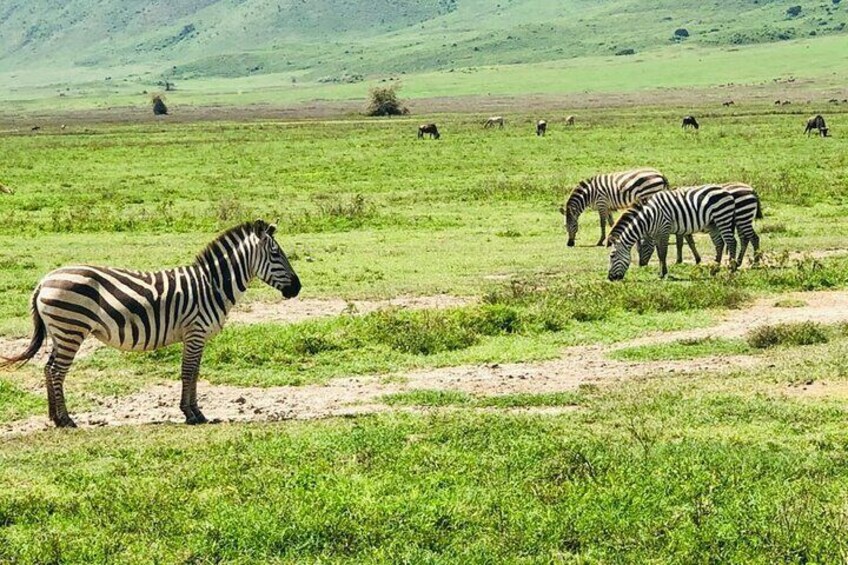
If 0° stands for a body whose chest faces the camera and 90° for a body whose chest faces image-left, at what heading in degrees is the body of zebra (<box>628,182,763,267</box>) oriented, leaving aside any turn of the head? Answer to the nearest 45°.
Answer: approximately 90°

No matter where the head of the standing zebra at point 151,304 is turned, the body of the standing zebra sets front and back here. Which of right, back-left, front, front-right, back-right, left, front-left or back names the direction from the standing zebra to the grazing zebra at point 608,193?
front-left

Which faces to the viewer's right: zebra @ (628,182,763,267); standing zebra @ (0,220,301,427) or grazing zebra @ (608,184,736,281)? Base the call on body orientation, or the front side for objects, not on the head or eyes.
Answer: the standing zebra

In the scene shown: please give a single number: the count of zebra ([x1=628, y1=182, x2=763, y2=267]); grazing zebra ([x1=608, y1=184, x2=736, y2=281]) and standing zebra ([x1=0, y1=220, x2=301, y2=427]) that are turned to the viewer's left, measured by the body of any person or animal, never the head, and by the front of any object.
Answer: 2

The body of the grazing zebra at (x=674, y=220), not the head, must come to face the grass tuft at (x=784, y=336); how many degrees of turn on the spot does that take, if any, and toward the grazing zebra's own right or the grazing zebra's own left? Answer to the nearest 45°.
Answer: approximately 90° to the grazing zebra's own left

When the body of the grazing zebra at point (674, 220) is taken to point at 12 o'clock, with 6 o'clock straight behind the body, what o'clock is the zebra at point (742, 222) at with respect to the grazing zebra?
The zebra is roughly at 5 o'clock from the grazing zebra.

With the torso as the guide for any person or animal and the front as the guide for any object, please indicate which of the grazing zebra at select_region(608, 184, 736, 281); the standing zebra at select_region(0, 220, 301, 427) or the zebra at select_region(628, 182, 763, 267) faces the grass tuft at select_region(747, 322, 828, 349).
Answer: the standing zebra

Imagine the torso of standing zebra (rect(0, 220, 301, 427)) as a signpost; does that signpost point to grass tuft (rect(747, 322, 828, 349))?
yes

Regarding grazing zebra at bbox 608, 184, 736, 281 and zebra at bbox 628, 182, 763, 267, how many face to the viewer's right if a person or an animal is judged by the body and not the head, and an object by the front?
0

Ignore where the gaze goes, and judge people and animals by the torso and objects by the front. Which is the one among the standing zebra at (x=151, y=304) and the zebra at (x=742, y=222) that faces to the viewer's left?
the zebra

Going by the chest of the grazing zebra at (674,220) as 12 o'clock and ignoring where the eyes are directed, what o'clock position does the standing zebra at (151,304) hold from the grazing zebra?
The standing zebra is roughly at 10 o'clock from the grazing zebra.

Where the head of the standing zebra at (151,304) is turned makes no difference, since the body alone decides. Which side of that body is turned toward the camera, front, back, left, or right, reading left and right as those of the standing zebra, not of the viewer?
right

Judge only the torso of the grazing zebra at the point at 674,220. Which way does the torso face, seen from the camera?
to the viewer's left

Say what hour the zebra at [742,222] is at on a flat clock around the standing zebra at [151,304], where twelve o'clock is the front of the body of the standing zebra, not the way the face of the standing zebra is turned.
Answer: The zebra is roughly at 11 o'clock from the standing zebra.
